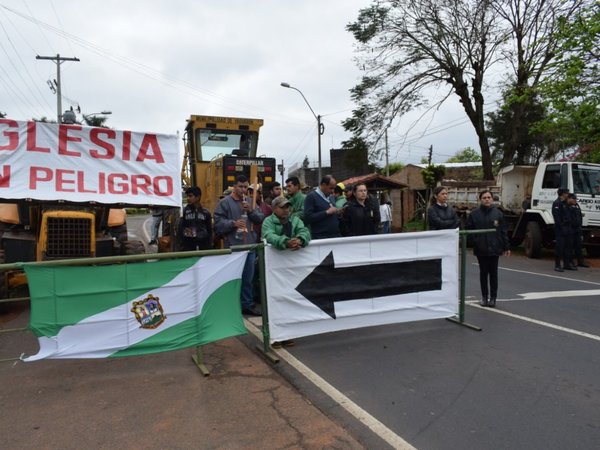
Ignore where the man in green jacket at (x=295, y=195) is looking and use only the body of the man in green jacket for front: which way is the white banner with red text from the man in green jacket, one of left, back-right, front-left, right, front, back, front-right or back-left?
front-right

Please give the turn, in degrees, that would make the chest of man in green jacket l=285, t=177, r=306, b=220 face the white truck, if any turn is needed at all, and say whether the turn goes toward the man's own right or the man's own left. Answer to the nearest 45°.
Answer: approximately 180°

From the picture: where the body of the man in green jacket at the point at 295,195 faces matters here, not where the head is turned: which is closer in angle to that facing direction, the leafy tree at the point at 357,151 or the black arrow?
the black arrow

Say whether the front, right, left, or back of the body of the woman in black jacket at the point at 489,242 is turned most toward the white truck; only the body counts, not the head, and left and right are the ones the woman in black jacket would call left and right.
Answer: back

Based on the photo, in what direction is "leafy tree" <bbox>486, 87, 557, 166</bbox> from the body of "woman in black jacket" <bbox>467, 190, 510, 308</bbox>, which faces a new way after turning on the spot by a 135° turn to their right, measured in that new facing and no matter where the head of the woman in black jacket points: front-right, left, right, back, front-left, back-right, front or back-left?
front-right

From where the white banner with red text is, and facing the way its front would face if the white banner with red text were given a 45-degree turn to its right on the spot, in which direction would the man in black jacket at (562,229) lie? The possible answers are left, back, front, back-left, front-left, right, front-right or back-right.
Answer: back-left

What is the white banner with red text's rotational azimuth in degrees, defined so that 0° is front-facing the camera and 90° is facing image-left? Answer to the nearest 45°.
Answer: approximately 0°

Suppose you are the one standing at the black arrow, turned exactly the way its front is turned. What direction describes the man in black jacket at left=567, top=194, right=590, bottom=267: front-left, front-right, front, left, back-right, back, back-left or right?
back-right
